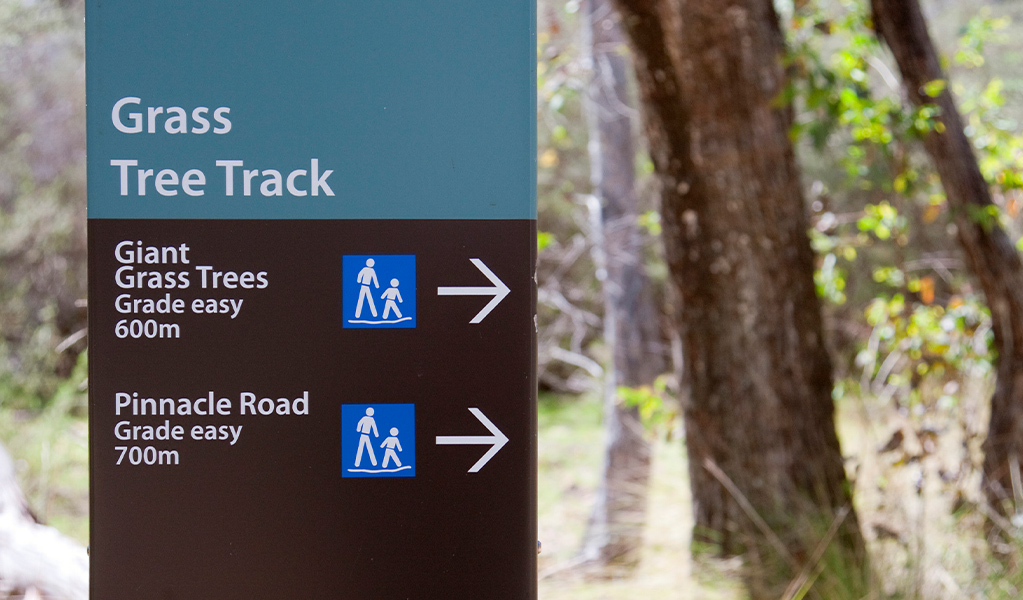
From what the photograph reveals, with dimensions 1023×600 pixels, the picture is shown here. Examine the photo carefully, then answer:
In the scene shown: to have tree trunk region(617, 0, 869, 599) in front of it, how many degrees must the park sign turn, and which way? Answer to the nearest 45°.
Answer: approximately 135° to its left

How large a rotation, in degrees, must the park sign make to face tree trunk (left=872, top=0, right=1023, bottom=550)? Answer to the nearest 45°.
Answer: approximately 135° to its left

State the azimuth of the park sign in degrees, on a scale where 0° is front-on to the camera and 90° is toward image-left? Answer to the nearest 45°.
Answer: approximately 0°

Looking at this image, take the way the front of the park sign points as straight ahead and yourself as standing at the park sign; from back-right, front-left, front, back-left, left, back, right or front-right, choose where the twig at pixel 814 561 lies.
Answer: back-left

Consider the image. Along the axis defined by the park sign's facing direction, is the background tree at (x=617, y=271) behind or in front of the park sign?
behind

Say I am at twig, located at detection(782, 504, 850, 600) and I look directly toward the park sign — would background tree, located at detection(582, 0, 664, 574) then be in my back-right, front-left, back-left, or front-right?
back-right
